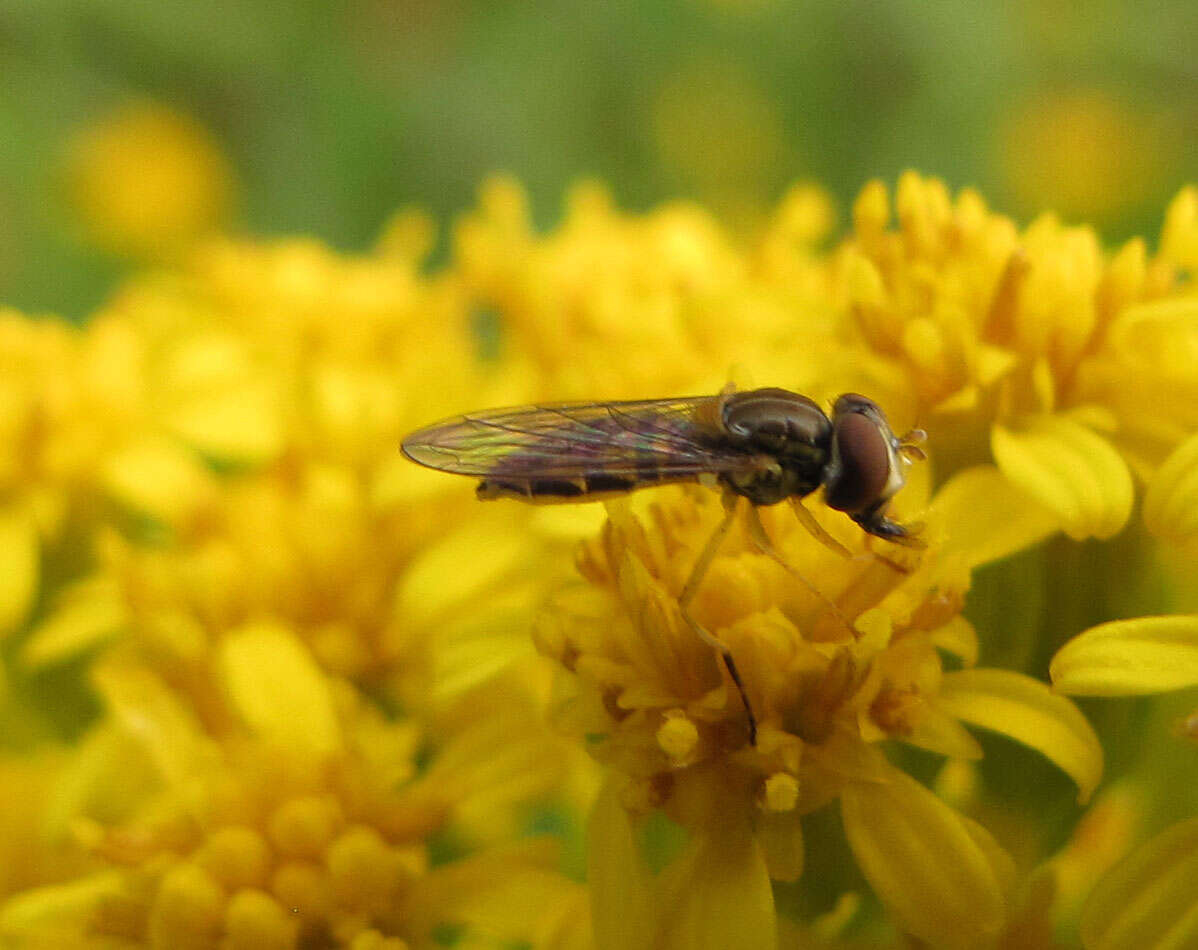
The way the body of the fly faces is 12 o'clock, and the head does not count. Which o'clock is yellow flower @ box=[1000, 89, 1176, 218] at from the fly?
The yellow flower is roughly at 10 o'clock from the fly.

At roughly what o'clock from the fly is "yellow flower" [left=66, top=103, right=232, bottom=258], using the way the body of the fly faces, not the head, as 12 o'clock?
The yellow flower is roughly at 8 o'clock from the fly.

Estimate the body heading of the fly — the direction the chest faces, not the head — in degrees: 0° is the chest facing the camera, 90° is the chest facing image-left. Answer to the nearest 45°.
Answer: approximately 270°
